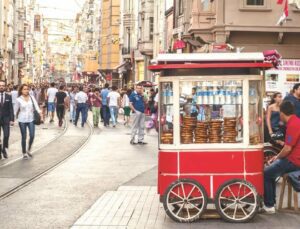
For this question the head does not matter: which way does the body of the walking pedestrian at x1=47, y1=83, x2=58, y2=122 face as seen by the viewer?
away from the camera

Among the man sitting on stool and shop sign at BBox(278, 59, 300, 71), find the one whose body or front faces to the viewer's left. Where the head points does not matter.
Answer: the man sitting on stool

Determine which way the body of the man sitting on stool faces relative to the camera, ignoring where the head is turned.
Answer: to the viewer's left

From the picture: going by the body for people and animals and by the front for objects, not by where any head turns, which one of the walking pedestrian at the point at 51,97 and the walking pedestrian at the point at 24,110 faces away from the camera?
the walking pedestrian at the point at 51,97

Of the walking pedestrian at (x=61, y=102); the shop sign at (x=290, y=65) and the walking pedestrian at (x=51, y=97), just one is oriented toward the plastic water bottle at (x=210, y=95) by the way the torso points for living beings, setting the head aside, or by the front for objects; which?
the shop sign

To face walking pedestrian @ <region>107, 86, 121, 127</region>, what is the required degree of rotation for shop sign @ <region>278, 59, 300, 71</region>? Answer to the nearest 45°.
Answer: approximately 90° to its right

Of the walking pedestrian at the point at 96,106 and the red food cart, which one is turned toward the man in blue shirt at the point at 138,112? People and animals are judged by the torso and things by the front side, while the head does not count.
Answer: the walking pedestrian

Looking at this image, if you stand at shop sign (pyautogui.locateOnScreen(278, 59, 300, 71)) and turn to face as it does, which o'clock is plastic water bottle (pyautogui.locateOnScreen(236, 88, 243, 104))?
The plastic water bottle is roughly at 12 o'clock from the shop sign.
